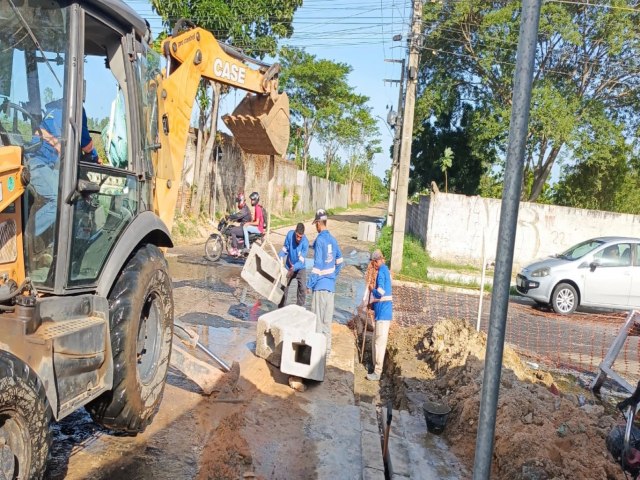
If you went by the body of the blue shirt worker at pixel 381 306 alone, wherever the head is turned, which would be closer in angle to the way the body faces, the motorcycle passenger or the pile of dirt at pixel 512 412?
the motorcycle passenger

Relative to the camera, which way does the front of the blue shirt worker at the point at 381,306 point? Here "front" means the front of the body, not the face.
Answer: to the viewer's left

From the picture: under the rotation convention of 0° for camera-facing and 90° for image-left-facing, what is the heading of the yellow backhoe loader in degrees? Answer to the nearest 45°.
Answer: approximately 45°

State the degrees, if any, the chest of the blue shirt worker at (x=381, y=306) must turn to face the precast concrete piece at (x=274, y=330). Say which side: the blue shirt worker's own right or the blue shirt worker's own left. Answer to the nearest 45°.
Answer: approximately 45° to the blue shirt worker's own left

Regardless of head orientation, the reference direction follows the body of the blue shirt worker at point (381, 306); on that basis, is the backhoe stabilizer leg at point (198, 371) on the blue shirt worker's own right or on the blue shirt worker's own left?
on the blue shirt worker's own left

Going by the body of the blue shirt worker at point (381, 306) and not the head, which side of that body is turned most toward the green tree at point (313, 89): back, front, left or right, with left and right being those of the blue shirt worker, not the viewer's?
right

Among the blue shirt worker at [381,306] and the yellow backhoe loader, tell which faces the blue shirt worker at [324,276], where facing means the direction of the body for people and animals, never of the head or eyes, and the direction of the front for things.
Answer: the blue shirt worker at [381,306]

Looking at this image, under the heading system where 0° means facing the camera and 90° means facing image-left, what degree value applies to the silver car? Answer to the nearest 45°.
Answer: approximately 45°
